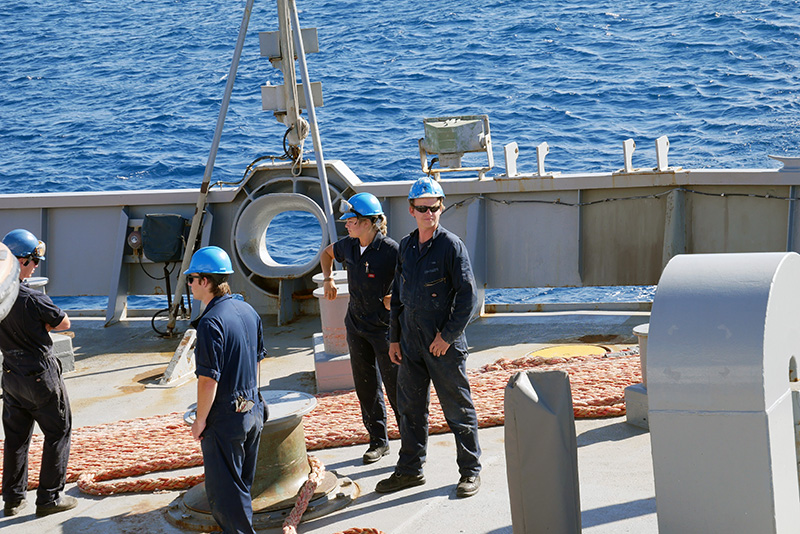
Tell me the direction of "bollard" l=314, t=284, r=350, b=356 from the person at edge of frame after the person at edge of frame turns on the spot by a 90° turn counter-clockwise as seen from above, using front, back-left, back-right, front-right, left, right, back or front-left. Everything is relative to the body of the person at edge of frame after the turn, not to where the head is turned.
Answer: right

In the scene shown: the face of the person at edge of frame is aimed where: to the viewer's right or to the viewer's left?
to the viewer's right

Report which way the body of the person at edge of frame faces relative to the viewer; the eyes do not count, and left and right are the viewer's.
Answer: facing away from the viewer and to the right of the viewer

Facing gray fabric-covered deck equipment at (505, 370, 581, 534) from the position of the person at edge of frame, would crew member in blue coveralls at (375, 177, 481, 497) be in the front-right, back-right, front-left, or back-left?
front-left

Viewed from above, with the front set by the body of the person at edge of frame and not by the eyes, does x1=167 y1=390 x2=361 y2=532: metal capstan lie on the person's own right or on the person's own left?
on the person's own right

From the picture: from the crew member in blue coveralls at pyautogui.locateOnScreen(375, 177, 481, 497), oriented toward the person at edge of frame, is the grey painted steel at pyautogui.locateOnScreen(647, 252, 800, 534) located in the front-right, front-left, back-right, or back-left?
back-left

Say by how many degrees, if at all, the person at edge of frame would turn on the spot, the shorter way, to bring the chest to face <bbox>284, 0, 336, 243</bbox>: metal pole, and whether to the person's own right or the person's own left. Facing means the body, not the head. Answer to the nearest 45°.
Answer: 0° — they already face it

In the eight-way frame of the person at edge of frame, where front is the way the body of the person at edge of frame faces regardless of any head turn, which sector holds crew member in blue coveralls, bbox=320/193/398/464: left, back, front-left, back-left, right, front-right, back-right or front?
front-right

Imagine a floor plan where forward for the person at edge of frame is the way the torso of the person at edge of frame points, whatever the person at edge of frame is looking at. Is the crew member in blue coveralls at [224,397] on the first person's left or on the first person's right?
on the first person's right
